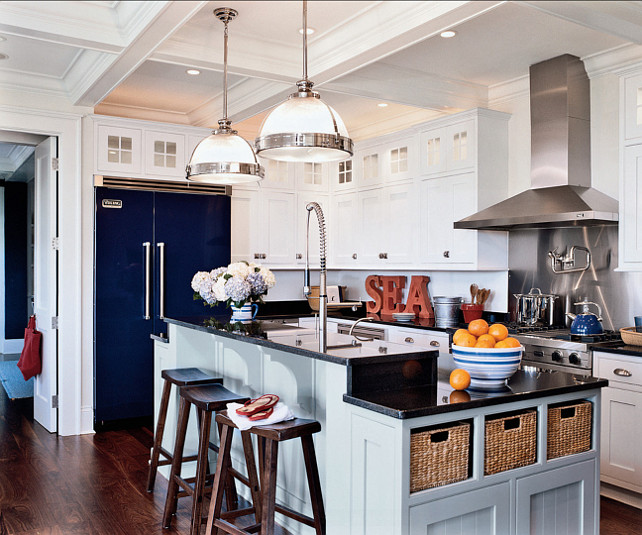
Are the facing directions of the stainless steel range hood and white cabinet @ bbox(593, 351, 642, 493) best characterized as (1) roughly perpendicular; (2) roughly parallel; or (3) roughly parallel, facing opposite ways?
roughly parallel

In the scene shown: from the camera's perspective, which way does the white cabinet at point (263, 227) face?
toward the camera

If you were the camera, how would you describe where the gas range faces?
facing the viewer and to the left of the viewer

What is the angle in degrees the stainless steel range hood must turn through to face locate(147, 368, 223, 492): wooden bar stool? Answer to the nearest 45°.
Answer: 0° — it already faces it

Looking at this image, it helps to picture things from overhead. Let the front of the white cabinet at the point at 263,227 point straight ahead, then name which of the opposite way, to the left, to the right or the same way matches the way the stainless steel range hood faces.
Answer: to the right

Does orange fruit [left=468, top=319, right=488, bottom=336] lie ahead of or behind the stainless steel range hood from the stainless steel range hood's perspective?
ahead

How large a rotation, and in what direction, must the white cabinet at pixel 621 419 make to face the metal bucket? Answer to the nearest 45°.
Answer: approximately 90° to its right

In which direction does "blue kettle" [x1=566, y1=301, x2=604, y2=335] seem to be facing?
to the viewer's left

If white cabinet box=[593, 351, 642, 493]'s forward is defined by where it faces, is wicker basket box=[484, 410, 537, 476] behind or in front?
in front

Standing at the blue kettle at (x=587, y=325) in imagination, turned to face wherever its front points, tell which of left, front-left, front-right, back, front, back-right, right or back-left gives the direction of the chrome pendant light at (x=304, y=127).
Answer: front-left

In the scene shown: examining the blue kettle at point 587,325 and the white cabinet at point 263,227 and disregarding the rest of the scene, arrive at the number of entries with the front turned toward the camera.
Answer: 1
